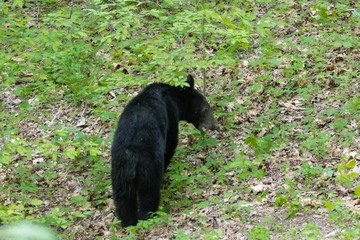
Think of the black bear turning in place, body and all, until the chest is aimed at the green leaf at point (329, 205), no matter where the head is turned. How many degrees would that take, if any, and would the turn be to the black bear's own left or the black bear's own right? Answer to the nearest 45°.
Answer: approximately 45° to the black bear's own right

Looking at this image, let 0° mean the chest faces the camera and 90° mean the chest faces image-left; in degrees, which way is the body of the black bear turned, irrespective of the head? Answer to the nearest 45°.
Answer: approximately 225°
